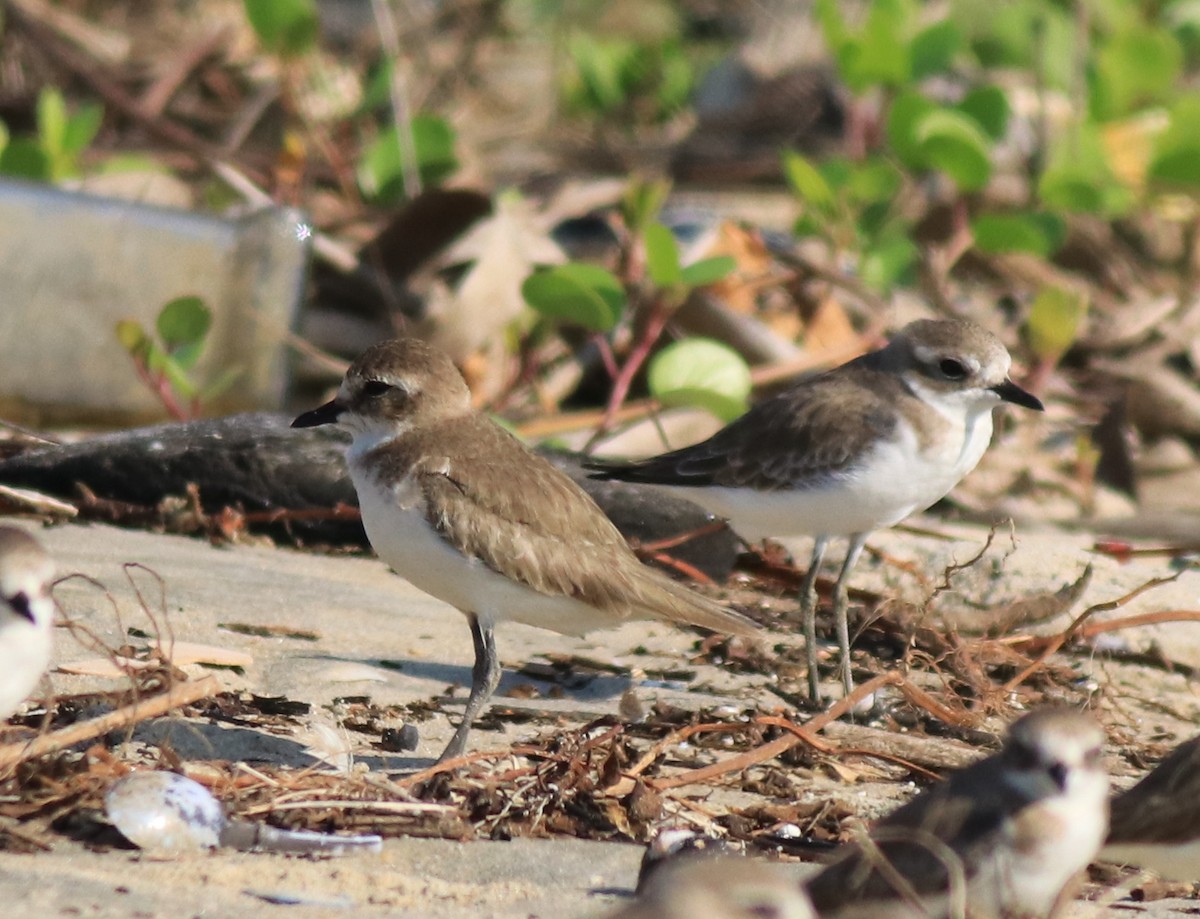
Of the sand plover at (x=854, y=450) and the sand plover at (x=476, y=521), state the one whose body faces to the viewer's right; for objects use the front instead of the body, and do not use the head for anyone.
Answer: the sand plover at (x=854, y=450)

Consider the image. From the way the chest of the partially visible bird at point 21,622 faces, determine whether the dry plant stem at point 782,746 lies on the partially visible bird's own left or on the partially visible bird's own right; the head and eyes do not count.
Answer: on the partially visible bird's own left

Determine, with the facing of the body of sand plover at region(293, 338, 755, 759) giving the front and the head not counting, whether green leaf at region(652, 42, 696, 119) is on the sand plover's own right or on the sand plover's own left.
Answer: on the sand plover's own right

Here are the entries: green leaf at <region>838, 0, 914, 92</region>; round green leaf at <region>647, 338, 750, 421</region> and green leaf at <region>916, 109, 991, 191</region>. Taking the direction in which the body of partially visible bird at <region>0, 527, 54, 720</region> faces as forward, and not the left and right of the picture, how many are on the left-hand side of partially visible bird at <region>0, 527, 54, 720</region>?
3

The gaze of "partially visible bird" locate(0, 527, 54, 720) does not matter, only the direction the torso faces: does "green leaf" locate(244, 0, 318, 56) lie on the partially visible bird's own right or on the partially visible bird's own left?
on the partially visible bird's own left

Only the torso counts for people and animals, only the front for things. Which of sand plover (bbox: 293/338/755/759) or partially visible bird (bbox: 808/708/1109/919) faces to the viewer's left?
the sand plover

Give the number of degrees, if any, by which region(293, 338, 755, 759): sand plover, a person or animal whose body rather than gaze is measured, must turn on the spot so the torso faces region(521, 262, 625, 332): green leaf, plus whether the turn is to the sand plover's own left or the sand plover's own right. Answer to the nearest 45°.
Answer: approximately 90° to the sand plover's own right

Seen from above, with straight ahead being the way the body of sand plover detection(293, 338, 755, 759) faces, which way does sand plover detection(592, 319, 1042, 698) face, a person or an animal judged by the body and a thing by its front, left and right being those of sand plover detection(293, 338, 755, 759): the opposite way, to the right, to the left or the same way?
the opposite way

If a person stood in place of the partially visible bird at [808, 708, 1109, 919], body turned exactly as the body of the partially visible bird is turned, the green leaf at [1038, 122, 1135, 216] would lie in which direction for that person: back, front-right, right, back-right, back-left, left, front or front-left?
back-left

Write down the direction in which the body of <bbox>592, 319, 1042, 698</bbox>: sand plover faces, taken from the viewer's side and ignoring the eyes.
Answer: to the viewer's right

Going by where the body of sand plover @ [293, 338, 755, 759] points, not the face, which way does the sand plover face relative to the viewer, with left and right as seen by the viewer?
facing to the left of the viewer

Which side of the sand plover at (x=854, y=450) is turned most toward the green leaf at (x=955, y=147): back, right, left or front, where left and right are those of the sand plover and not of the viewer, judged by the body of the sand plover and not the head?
left

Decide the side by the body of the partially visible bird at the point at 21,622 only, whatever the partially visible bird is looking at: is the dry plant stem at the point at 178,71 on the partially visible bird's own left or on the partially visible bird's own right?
on the partially visible bird's own left
